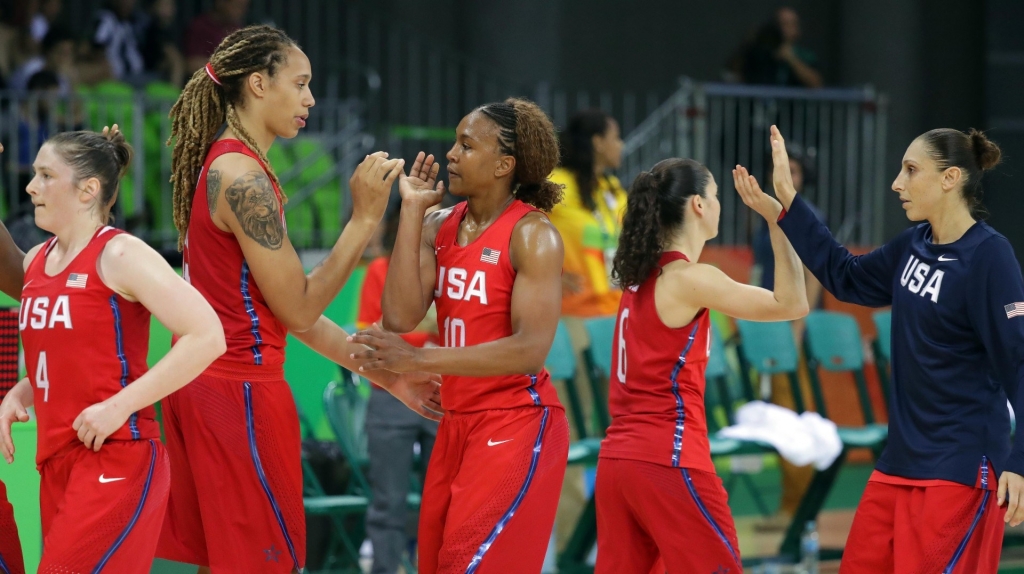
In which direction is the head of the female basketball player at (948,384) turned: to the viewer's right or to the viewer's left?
to the viewer's left

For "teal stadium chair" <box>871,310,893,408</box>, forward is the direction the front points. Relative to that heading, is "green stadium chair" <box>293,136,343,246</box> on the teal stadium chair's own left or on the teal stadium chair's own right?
on the teal stadium chair's own right

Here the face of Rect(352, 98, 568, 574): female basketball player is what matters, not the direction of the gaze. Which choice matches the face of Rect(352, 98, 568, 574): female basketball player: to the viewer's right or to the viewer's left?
to the viewer's left

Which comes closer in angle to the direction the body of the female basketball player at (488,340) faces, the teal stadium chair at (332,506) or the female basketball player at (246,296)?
the female basketball player

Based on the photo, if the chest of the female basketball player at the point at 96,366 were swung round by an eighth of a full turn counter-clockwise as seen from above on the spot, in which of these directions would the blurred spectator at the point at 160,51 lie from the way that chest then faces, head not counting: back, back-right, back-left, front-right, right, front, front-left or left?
back

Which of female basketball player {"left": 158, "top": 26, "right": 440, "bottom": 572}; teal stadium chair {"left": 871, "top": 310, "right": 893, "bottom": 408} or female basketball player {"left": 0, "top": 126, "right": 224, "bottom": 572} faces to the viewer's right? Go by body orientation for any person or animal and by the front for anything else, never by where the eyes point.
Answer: female basketball player {"left": 158, "top": 26, "right": 440, "bottom": 572}

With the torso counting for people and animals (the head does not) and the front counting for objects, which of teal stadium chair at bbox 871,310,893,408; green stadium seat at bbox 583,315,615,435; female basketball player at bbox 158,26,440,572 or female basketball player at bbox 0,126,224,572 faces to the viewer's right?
female basketball player at bbox 158,26,440,572

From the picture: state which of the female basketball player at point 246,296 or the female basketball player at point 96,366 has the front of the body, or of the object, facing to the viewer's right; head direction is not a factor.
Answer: the female basketball player at point 246,296

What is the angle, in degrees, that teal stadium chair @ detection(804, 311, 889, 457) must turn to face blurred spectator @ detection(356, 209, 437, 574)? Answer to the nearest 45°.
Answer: approximately 90° to its right

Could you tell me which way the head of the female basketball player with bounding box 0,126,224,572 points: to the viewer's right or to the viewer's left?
to the viewer's left
